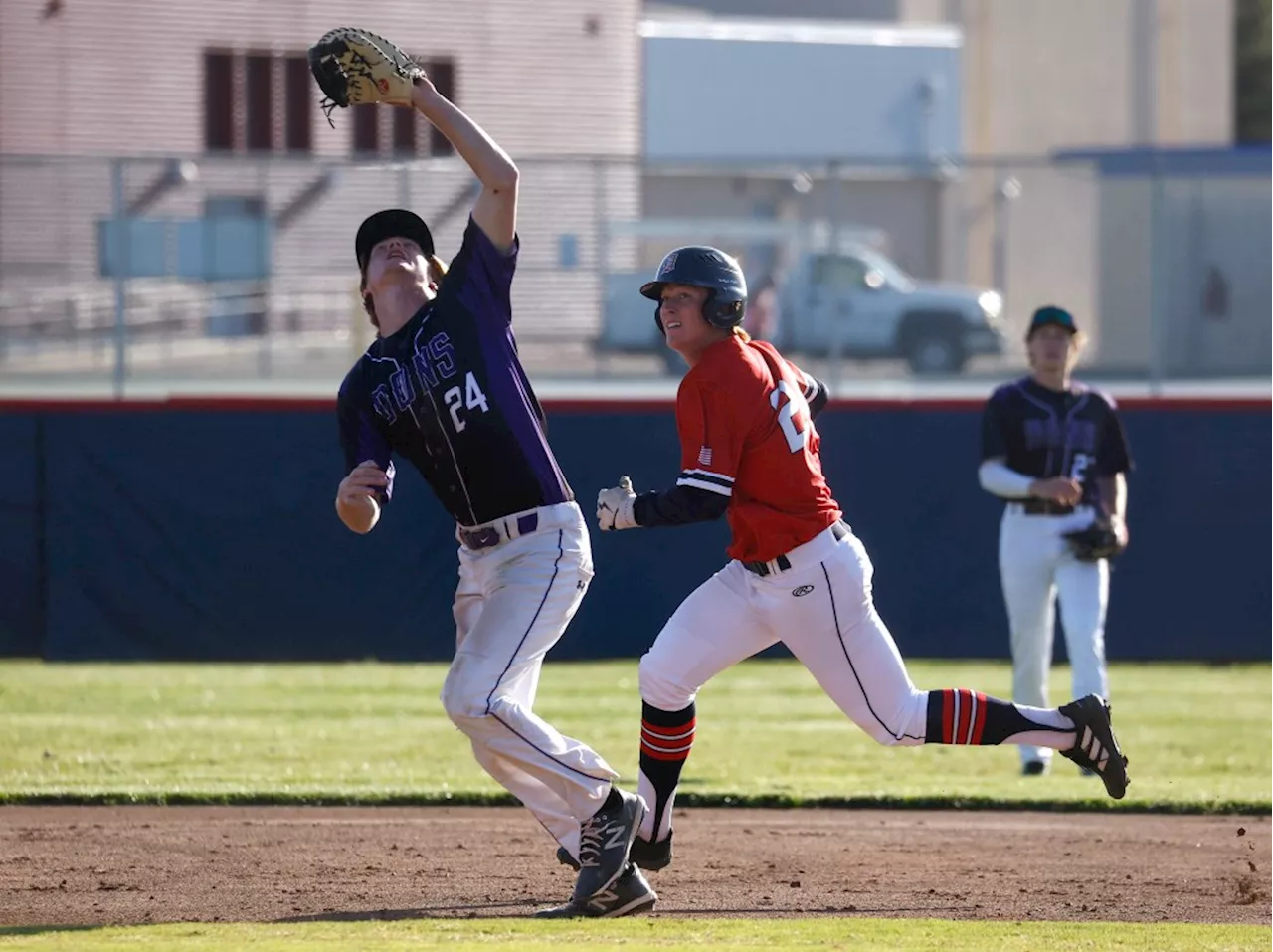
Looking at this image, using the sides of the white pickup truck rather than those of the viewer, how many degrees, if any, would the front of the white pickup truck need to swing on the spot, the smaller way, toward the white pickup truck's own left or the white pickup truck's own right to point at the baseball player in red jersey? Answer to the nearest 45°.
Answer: approximately 90° to the white pickup truck's own right

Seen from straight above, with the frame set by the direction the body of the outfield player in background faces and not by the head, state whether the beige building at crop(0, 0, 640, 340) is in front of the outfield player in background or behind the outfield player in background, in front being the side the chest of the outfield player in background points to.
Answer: behind

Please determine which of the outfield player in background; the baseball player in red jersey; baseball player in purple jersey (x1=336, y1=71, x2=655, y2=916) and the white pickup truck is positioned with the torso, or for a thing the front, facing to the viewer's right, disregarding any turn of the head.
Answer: the white pickup truck

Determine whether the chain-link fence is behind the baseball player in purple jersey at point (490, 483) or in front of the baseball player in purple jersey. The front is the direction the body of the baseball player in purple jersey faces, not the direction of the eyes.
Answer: behind

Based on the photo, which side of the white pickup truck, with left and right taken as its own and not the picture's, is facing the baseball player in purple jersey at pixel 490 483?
right

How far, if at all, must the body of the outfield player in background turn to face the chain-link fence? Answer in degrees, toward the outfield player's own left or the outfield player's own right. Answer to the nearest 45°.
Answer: approximately 135° to the outfield player's own right

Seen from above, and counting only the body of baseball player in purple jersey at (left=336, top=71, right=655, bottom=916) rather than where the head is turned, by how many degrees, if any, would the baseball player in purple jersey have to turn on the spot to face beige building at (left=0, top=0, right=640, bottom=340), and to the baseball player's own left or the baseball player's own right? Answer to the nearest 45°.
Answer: approximately 135° to the baseball player's own right

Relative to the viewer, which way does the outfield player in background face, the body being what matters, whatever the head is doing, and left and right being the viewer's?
facing the viewer

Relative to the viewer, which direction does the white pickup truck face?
to the viewer's right

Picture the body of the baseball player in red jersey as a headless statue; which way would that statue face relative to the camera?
to the viewer's left

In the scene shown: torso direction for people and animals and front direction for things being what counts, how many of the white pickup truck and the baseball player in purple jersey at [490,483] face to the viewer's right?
1

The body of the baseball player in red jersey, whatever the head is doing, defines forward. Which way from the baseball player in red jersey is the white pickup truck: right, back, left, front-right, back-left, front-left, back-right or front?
right
